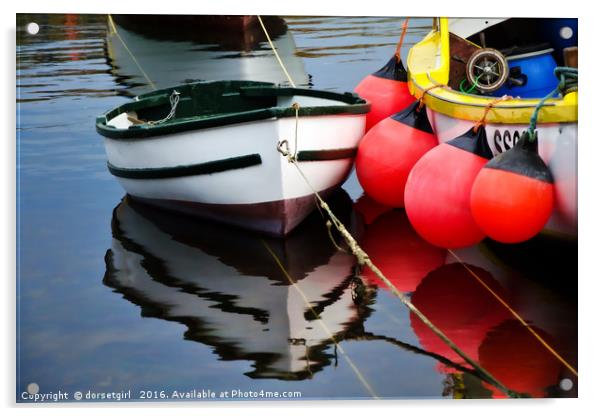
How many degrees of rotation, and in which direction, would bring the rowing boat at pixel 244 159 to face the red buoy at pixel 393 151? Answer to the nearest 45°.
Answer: approximately 45° to its left

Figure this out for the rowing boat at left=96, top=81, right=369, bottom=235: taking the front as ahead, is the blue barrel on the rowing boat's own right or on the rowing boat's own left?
on the rowing boat's own left

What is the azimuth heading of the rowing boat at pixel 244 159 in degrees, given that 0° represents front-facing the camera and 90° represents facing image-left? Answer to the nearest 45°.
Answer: approximately 315°

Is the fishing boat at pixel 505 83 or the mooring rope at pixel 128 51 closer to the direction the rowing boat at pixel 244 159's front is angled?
the fishing boat

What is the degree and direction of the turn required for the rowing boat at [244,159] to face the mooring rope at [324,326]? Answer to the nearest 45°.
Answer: approximately 45° to its right
